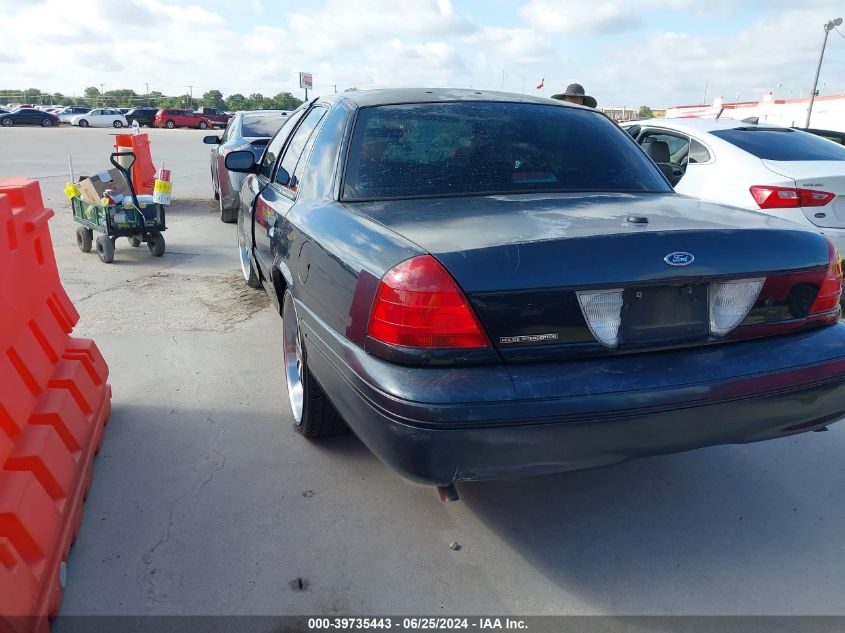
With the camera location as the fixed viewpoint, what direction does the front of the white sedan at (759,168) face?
facing away from the viewer and to the left of the viewer

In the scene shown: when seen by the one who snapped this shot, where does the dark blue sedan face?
facing away from the viewer and to the left of the viewer

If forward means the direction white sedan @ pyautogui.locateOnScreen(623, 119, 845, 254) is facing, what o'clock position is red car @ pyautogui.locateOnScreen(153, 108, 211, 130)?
The red car is roughly at 12 o'clock from the white sedan.

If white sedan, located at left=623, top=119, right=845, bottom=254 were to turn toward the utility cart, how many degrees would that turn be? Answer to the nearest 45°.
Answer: approximately 45° to its left

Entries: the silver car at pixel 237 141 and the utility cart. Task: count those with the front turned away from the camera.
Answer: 1

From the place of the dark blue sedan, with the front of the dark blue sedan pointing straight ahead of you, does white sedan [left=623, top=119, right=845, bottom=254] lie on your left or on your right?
on your right

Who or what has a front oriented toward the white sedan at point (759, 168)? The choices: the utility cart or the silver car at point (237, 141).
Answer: the utility cart
